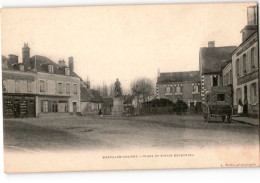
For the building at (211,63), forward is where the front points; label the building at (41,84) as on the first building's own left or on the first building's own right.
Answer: on the first building's own right

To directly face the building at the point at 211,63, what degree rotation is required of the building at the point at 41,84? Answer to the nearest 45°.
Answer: approximately 45° to its left

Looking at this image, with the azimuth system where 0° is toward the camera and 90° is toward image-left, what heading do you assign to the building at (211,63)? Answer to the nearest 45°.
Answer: approximately 0°

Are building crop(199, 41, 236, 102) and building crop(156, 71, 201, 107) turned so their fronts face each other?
no

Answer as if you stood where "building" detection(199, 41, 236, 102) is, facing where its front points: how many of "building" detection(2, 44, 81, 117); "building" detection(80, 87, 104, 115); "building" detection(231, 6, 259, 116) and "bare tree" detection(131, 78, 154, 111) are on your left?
1

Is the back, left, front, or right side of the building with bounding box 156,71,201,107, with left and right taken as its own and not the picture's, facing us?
front

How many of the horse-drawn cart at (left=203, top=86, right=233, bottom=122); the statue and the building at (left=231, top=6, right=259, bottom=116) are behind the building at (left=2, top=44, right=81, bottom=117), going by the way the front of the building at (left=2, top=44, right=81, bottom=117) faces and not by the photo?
0

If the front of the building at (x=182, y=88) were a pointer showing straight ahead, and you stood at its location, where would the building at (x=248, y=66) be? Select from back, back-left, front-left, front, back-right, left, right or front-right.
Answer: left

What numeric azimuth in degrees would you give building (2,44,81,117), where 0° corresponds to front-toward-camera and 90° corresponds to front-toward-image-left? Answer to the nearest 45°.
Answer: approximately 315°
